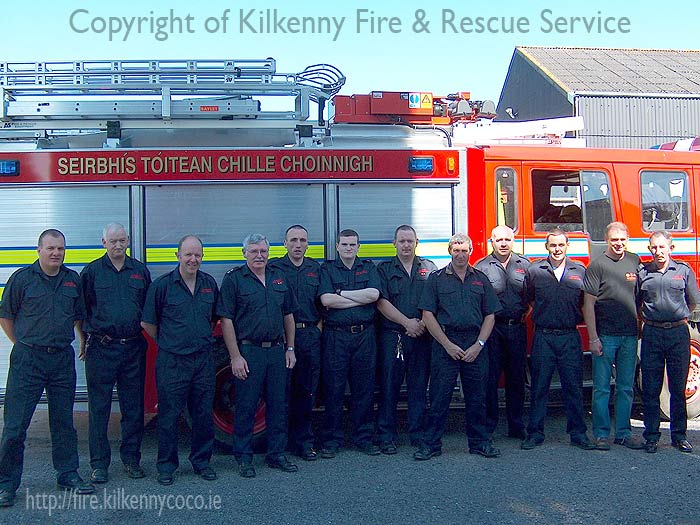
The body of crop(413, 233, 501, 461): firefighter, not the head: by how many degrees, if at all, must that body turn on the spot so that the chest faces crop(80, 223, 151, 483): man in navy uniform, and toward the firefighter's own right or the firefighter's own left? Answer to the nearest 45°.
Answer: approximately 90° to the firefighter's own right

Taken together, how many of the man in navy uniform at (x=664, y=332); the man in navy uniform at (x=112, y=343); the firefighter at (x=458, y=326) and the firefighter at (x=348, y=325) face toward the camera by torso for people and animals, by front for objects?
4

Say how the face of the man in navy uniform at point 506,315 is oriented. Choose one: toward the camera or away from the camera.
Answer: toward the camera

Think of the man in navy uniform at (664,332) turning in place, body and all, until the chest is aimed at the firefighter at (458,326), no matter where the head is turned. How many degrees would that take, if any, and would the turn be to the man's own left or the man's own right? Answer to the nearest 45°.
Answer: approximately 45° to the man's own right

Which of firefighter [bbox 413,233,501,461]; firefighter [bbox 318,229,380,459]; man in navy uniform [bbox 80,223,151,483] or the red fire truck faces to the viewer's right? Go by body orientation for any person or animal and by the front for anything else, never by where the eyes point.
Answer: the red fire truck

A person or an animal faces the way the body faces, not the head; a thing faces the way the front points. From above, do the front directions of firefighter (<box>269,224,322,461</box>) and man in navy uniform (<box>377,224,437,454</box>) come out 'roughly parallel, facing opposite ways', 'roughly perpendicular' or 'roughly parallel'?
roughly parallel

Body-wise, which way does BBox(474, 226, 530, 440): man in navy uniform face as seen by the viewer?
toward the camera

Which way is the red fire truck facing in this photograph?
to the viewer's right

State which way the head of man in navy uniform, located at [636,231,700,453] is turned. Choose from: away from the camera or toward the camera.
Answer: toward the camera
